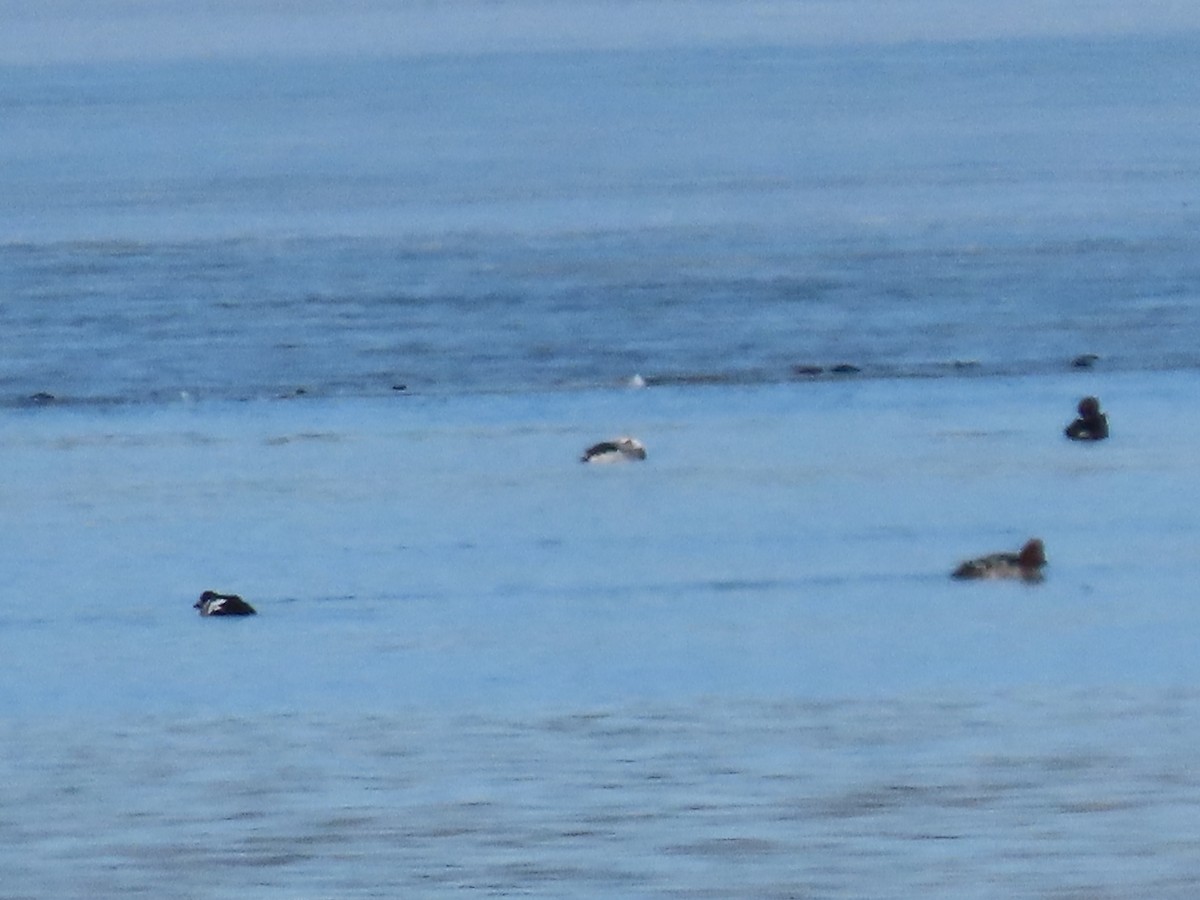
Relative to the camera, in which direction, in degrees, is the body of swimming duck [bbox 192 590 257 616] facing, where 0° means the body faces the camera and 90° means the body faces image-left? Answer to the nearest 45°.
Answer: approximately 90°

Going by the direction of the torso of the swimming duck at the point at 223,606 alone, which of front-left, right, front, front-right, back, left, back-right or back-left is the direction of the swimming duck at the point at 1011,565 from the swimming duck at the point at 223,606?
back

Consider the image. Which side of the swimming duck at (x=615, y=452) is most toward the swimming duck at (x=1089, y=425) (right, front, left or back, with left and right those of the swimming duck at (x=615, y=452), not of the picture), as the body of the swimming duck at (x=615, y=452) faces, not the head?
front

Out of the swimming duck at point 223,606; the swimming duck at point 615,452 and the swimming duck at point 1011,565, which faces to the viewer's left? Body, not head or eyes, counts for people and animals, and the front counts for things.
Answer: the swimming duck at point 223,606

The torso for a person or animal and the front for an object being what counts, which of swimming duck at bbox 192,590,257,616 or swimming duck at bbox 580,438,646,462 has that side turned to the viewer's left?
swimming duck at bbox 192,590,257,616

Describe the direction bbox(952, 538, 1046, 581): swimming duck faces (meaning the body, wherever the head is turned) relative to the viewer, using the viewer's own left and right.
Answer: facing to the right of the viewer

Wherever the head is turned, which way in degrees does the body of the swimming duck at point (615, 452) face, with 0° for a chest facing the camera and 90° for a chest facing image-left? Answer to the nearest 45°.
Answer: approximately 270°
